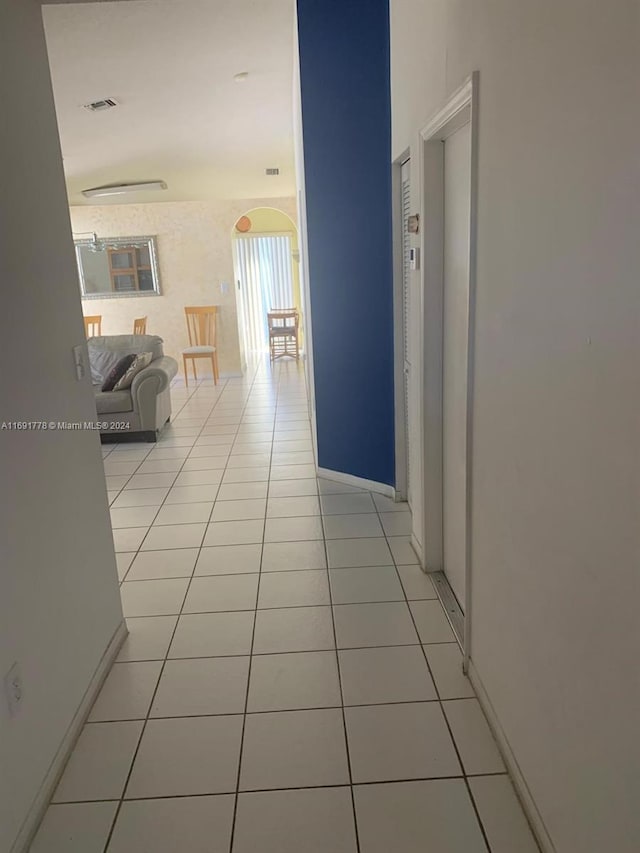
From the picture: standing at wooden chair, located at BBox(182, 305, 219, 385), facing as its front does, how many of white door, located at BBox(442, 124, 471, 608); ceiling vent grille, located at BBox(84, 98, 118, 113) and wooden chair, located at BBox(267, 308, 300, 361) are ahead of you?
2

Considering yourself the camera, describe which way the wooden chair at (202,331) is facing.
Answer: facing the viewer

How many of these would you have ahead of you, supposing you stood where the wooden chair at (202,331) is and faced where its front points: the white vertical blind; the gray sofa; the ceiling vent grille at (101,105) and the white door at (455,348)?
3

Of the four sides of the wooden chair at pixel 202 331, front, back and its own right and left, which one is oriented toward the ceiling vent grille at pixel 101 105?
front

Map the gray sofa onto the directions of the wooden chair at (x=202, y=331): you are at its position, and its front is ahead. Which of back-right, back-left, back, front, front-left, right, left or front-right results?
front

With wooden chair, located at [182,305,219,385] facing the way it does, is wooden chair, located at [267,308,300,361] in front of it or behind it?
behind

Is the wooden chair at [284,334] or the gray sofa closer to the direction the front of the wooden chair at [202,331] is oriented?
the gray sofa

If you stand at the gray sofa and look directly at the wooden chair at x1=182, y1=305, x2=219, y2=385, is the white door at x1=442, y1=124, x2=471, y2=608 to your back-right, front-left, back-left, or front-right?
back-right

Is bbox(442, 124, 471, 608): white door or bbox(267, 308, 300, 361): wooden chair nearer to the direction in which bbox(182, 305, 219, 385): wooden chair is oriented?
the white door

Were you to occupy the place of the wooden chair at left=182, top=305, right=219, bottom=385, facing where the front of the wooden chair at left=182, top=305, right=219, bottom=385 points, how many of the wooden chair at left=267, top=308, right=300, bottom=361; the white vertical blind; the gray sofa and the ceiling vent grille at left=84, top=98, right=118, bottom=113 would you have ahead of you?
2

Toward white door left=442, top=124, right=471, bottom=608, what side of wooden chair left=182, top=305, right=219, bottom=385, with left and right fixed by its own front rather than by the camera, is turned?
front

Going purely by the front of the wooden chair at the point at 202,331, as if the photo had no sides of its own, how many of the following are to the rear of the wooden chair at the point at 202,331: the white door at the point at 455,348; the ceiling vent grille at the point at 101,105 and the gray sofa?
0

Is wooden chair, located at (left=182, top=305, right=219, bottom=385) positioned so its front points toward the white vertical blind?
no
